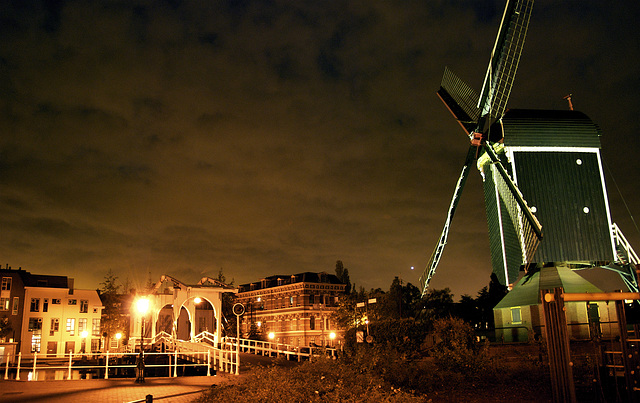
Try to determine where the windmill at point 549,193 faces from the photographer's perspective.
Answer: facing the viewer and to the left of the viewer

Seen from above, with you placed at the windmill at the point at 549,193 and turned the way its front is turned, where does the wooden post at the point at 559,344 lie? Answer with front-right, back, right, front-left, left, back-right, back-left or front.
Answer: front-left

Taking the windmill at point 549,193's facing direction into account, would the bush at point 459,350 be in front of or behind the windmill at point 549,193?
in front

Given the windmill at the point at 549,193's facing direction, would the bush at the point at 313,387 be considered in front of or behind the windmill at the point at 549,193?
in front

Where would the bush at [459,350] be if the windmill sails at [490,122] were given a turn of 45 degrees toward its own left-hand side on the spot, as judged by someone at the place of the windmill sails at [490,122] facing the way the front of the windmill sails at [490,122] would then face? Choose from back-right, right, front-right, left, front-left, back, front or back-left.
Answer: front

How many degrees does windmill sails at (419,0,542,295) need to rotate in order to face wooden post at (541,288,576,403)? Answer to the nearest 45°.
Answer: approximately 45° to its left
